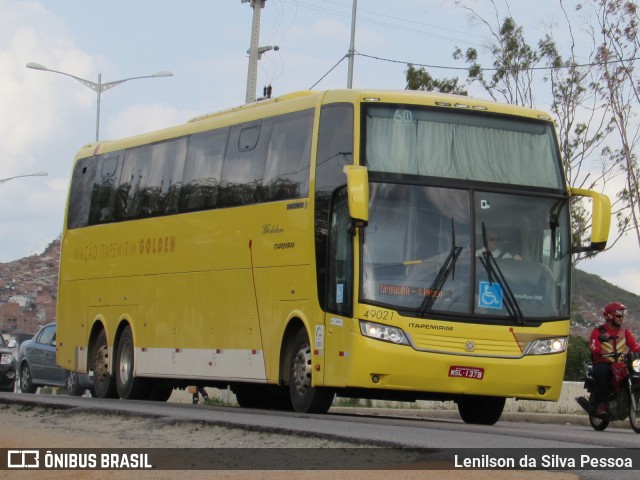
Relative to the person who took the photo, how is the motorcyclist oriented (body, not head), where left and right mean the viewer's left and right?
facing the viewer and to the right of the viewer

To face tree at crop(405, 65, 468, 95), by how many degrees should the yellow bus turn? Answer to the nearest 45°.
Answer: approximately 135° to its left

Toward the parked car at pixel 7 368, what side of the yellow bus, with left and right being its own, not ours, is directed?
back

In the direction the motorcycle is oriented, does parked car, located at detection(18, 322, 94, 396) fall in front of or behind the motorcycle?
behind

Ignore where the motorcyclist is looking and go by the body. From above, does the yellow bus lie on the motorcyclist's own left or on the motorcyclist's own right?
on the motorcyclist's own right

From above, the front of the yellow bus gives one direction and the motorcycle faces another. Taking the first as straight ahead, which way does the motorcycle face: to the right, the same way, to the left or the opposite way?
the same way

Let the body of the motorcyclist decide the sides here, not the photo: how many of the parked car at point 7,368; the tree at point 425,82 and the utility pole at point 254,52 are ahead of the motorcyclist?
0

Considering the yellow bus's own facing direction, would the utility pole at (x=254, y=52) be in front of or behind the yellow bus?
behind

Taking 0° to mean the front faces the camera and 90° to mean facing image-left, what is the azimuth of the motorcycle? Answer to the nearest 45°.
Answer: approximately 315°

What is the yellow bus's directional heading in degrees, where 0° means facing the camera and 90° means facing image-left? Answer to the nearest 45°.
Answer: approximately 315°

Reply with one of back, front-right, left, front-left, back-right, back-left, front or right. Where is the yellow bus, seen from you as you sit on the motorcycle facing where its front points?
right

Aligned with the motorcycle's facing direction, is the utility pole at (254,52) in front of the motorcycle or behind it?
behind
